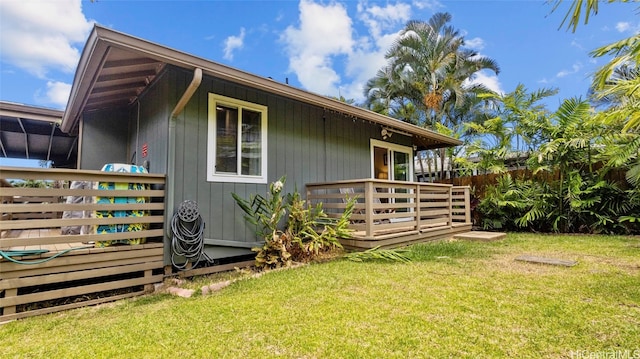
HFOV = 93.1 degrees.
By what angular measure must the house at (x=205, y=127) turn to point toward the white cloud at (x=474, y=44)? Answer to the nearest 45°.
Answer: approximately 90° to its left

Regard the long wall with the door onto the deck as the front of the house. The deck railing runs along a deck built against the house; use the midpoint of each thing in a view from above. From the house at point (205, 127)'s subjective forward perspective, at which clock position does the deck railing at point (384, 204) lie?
The deck railing is roughly at 10 o'clock from the house.

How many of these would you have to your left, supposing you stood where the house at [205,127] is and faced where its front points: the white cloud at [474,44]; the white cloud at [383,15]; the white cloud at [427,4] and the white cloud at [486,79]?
4

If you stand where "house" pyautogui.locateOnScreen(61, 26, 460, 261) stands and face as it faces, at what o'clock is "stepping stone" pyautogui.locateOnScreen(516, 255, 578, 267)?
The stepping stone is roughly at 11 o'clock from the house.

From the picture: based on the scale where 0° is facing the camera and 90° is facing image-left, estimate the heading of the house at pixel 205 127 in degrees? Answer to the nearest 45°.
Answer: approximately 315°

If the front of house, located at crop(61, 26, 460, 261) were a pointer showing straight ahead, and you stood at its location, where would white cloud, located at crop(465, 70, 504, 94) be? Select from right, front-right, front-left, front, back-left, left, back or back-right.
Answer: left

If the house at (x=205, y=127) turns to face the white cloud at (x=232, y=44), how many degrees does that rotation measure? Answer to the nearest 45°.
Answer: approximately 135° to its left
